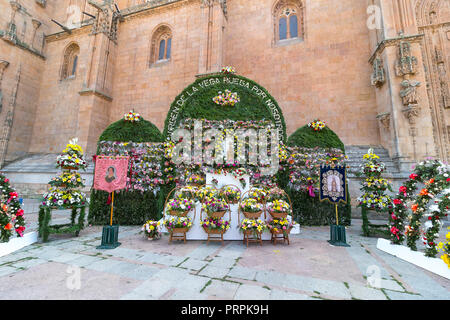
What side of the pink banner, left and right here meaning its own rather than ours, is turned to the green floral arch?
left

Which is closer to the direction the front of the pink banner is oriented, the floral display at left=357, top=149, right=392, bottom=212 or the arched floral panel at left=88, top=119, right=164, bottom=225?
the floral display

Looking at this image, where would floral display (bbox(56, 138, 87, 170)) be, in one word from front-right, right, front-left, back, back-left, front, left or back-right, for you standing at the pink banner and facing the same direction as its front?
back-right

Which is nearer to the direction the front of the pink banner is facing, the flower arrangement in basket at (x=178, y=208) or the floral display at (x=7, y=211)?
the flower arrangement in basket

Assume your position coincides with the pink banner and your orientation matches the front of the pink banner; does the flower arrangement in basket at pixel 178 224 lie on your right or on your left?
on your left

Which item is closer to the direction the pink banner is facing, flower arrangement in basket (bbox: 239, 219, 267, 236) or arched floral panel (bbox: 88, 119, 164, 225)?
the flower arrangement in basket

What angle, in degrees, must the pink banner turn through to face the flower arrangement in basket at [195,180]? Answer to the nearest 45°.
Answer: approximately 90° to its left

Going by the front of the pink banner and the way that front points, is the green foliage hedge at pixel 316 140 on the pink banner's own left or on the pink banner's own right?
on the pink banner's own left

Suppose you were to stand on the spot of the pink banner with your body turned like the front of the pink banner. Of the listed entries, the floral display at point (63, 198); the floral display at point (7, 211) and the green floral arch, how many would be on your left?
1

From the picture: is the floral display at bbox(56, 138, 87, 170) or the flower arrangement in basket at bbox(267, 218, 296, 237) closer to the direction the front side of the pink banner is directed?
the flower arrangement in basket

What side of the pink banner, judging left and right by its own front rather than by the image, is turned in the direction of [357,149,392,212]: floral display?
left

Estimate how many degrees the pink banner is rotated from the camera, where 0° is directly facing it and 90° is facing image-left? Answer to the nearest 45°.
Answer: approximately 0°

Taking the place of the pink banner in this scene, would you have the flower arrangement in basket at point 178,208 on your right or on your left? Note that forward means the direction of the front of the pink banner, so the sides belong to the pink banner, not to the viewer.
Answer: on your left
